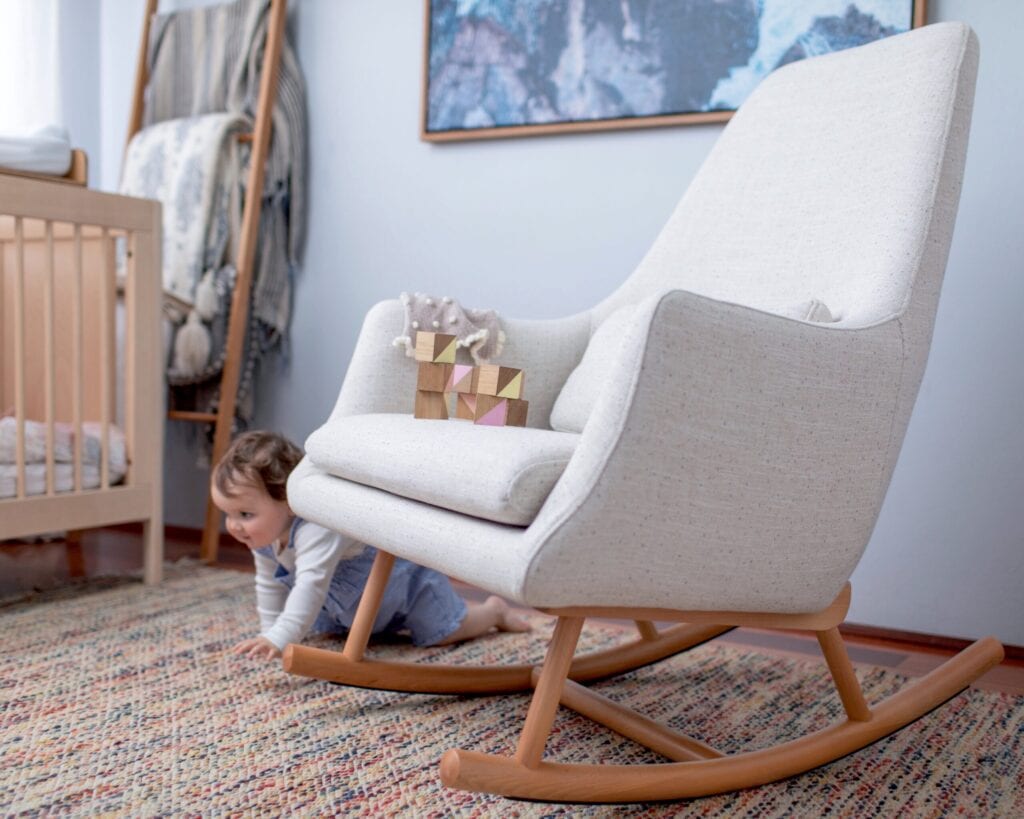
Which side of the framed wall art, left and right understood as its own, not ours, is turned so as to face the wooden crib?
right

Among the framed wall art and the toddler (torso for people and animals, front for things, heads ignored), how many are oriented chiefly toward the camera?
1

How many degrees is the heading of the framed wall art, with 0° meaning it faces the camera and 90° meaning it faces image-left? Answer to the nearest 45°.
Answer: approximately 0°

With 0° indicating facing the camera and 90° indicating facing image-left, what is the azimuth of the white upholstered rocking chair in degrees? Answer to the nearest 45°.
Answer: approximately 45°

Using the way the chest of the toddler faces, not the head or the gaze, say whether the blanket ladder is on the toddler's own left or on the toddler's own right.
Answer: on the toddler's own right

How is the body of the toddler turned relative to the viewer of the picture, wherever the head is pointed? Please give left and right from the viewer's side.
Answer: facing to the left of the viewer

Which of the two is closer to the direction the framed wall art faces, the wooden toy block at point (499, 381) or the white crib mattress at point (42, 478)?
the wooden toy block

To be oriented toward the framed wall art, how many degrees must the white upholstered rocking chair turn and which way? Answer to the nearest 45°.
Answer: approximately 135° to its right
